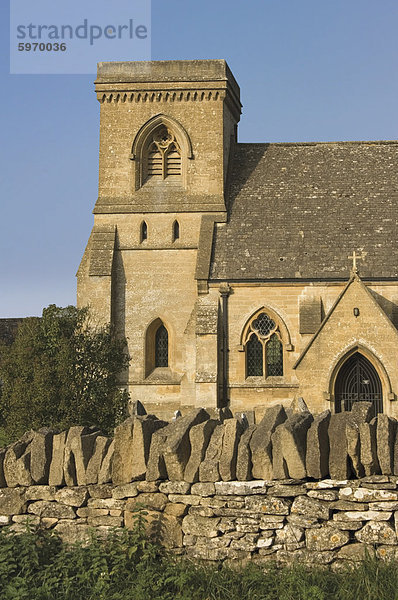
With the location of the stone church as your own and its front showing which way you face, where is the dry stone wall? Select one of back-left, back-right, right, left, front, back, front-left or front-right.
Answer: front

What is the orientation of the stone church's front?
toward the camera
